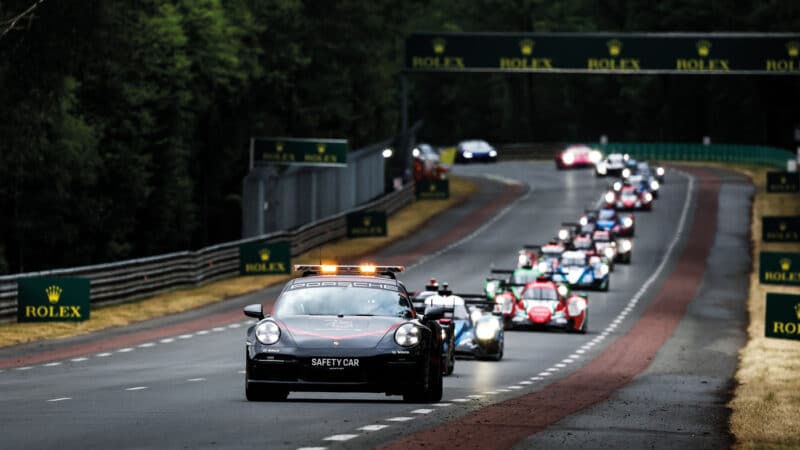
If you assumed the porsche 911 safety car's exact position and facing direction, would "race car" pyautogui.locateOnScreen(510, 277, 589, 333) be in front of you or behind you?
behind

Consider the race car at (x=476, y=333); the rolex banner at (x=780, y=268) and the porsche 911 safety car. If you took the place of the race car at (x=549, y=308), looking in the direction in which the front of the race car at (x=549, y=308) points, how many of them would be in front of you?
2

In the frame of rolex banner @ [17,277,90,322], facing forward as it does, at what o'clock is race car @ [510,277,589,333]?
The race car is roughly at 9 o'clock from the rolex banner.

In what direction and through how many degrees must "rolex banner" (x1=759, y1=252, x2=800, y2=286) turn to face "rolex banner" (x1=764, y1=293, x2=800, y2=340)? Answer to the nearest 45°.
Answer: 0° — it already faces it

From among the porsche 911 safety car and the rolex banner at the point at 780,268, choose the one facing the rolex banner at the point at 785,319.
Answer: the rolex banner at the point at 780,268

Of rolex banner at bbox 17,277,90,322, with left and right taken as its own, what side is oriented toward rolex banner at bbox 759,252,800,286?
left

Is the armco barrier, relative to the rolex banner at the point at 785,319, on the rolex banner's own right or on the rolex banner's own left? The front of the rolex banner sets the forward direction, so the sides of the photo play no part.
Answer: on the rolex banner's own right

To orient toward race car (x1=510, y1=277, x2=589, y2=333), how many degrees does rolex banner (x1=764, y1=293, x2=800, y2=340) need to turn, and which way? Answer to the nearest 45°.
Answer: approximately 135° to its right

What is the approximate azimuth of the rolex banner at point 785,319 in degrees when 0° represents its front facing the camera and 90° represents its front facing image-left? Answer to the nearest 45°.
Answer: approximately 0°
